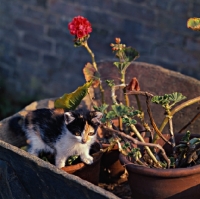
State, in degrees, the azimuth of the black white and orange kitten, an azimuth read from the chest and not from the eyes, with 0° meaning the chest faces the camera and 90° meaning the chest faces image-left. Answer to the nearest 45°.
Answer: approximately 315°

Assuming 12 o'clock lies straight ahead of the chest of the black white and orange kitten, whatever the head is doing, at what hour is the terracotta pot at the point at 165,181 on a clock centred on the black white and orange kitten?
The terracotta pot is roughly at 12 o'clock from the black white and orange kitten.
